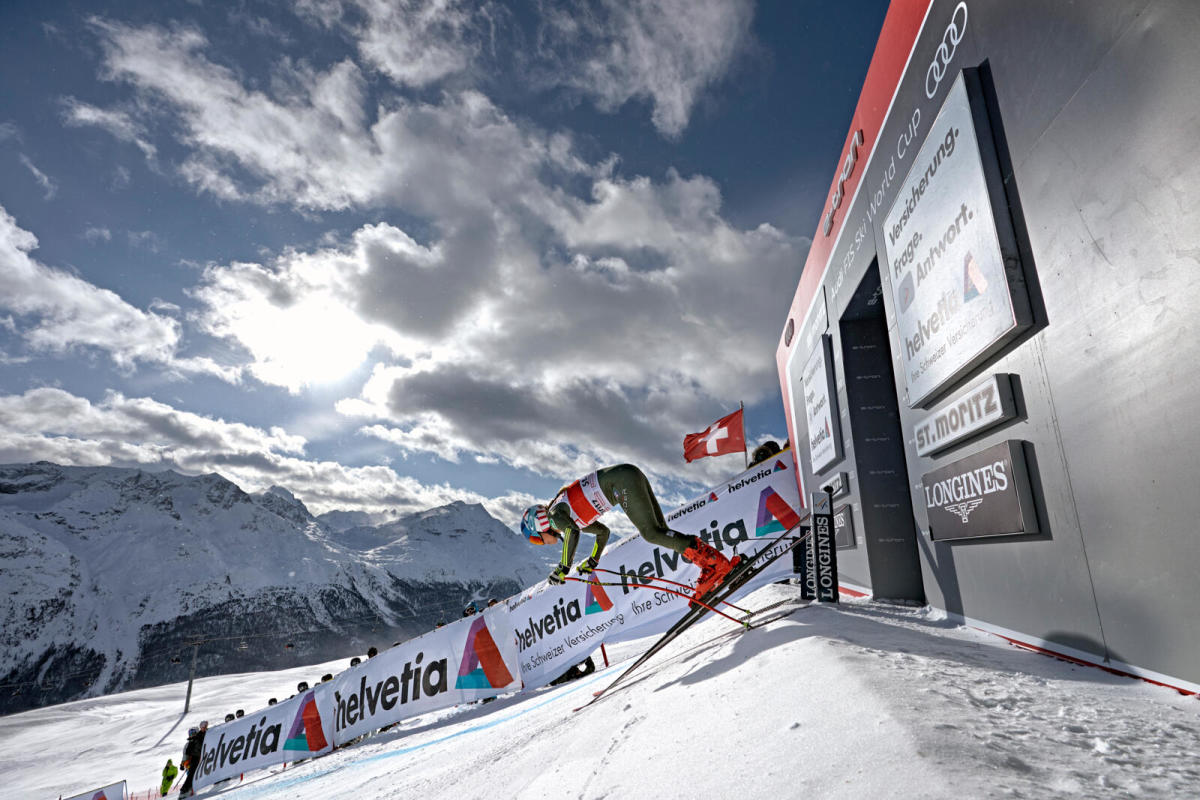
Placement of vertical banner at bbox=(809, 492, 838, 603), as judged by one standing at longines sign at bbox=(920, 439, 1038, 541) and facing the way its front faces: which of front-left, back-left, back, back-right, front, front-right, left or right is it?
right

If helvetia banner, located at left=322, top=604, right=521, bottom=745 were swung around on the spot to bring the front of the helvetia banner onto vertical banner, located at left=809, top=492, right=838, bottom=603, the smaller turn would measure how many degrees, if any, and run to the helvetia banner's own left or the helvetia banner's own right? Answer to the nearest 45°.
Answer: approximately 90° to the helvetia banner's own left

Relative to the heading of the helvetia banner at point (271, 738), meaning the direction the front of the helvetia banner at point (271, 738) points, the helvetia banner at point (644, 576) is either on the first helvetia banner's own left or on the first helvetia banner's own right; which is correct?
on the first helvetia banner's own left

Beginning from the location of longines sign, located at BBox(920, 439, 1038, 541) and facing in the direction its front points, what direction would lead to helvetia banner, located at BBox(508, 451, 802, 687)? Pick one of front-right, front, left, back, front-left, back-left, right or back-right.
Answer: right

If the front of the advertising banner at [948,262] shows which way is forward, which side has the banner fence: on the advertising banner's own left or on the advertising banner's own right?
on the advertising banner's own right

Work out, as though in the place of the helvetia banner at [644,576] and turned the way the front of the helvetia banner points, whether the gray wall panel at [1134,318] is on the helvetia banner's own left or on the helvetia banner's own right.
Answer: on the helvetia banner's own left

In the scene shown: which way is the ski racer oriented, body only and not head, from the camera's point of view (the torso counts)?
to the viewer's left

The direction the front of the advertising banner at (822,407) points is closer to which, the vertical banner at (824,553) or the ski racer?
the ski racer

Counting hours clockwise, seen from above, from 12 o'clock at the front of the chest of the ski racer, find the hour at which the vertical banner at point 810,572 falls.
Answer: The vertical banner is roughly at 6 o'clock from the ski racer.
